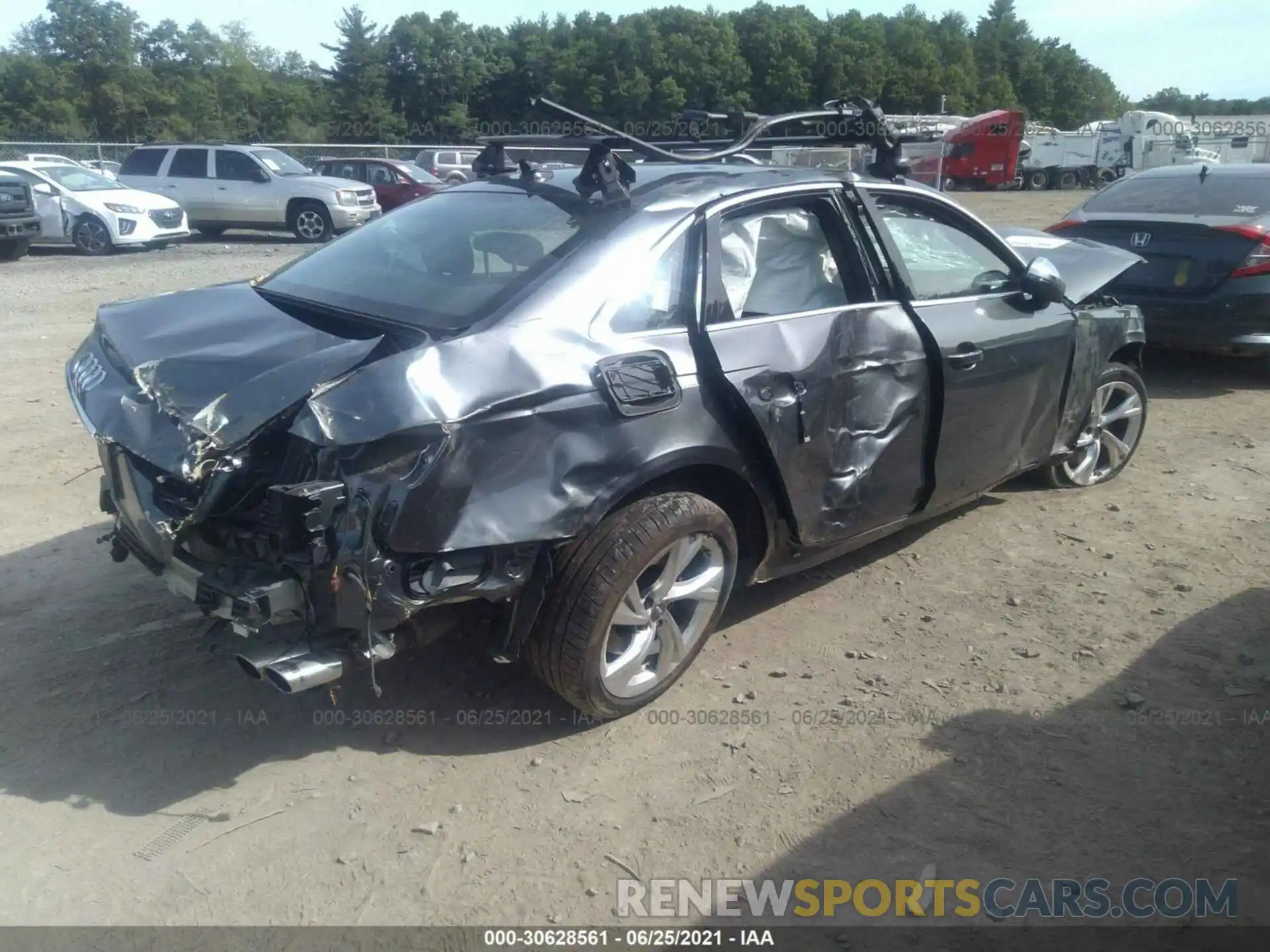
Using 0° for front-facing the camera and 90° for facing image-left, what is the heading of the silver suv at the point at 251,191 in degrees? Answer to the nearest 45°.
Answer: approximately 315°

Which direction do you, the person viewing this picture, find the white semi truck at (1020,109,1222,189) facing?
facing to the right of the viewer

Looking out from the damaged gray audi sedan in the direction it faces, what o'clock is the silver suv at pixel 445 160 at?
The silver suv is roughly at 10 o'clock from the damaged gray audi sedan.

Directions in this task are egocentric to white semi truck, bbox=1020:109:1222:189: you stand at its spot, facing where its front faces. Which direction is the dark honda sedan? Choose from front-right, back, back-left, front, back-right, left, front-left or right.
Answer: right

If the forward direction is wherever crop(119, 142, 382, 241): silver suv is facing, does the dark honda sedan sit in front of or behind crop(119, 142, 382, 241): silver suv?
in front

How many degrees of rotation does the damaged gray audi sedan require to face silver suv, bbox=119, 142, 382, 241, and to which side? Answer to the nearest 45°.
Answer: approximately 45° to its left

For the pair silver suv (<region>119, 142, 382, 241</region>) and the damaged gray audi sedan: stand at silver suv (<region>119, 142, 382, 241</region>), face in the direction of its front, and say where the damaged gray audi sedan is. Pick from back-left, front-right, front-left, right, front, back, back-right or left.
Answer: front-right

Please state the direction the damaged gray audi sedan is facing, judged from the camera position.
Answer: facing away from the viewer and to the right of the viewer

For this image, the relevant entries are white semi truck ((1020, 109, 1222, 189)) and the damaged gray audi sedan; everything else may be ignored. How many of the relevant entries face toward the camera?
0

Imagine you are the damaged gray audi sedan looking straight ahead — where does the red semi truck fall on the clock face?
The red semi truck is roughly at 11 o'clock from the damaged gray audi sedan.

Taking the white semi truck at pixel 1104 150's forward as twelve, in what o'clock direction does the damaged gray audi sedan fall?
The damaged gray audi sedan is roughly at 3 o'clock from the white semi truck.

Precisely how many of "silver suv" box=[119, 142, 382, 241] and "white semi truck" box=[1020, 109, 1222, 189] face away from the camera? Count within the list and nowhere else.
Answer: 0

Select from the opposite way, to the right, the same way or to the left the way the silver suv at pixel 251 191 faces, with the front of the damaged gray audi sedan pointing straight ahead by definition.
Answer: to the right
